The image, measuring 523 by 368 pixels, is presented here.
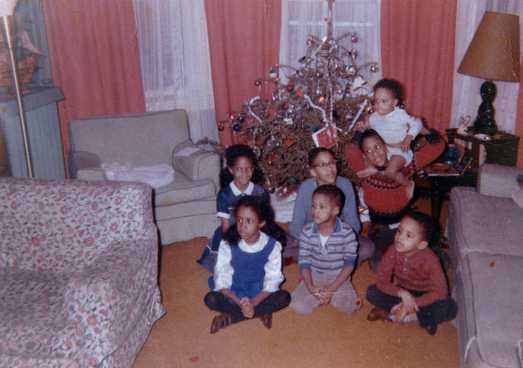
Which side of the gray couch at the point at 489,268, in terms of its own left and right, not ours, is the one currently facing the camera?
left

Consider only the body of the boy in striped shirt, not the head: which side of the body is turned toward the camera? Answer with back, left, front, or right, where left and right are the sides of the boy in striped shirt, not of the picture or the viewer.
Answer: front

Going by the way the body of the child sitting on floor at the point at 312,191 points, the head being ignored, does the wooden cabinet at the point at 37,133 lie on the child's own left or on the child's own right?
on the child's own right

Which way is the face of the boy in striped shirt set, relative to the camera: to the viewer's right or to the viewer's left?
to the viewer's left

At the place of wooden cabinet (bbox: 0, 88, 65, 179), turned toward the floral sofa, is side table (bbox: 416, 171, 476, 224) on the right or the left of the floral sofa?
left

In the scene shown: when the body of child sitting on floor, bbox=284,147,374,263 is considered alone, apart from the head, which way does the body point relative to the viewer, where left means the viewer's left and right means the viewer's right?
facing the viewer

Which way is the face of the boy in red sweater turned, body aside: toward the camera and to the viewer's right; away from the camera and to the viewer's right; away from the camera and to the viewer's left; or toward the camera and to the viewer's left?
toward the camera and to the viewer's left

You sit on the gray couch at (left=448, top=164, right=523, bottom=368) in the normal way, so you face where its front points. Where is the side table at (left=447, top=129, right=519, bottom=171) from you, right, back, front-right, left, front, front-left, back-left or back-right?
right

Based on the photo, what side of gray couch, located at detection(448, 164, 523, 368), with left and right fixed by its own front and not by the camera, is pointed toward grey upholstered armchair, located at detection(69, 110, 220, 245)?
front

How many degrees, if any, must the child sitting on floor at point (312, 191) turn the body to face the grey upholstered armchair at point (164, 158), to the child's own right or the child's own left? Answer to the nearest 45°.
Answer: approximately 135° to the child's own right

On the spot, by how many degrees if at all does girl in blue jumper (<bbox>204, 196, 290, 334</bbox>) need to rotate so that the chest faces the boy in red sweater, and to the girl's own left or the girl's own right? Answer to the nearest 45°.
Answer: approximately 90° to the girl's own left
